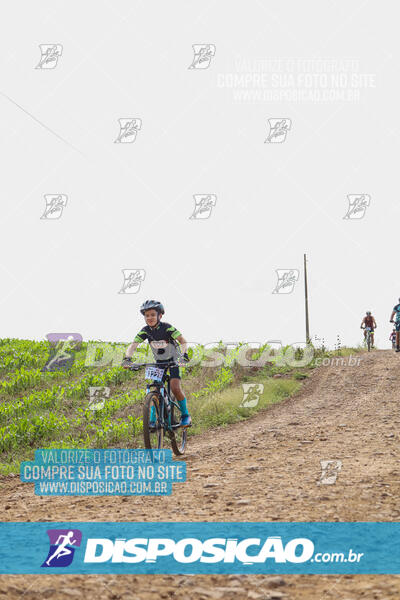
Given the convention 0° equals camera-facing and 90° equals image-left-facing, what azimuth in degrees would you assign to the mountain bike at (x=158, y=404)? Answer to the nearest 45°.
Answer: approximately 45°

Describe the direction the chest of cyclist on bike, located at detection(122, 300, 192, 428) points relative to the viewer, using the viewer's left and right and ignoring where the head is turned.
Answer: facing the viewer and to the left of the viewer
